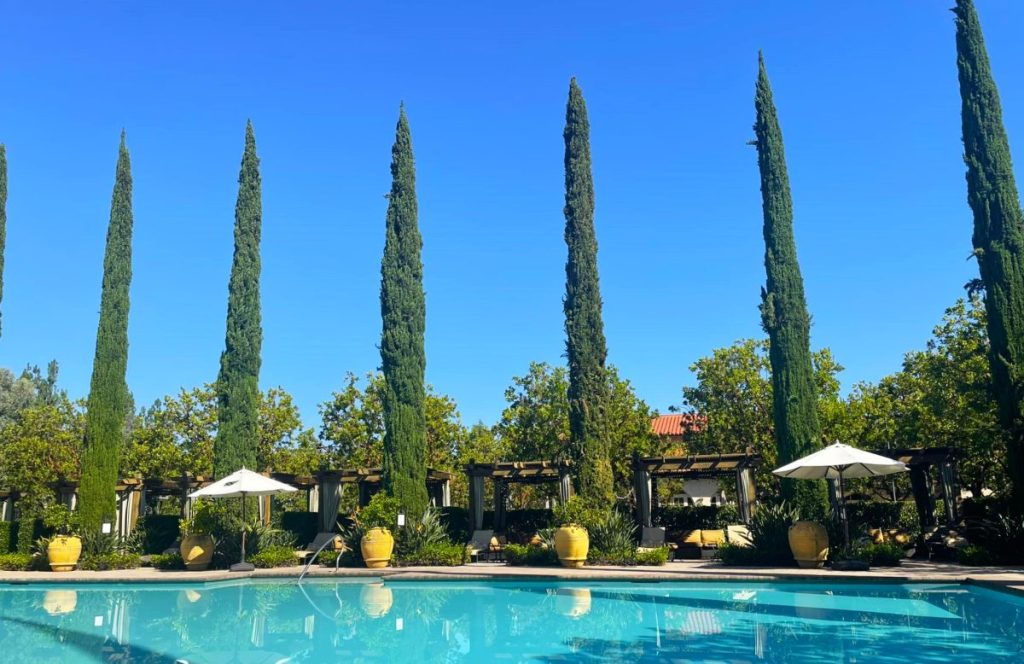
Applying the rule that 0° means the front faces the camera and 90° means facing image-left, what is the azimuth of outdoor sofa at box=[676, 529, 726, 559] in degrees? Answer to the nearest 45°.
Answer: approximately 0°

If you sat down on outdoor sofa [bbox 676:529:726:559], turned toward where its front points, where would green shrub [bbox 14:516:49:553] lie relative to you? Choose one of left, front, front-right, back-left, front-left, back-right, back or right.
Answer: right

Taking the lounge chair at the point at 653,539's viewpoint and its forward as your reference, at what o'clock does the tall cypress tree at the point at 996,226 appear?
The tall cypress tree is roughly at 10 o'clock from the lounge chair.

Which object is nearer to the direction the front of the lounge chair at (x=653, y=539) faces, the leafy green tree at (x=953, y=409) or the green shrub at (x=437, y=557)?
the green shrub

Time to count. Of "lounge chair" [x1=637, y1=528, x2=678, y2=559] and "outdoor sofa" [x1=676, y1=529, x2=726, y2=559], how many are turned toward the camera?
2

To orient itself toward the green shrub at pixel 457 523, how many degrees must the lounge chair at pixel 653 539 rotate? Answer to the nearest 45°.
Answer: approximately 135° to its right

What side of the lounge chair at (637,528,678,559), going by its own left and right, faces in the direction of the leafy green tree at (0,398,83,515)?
right

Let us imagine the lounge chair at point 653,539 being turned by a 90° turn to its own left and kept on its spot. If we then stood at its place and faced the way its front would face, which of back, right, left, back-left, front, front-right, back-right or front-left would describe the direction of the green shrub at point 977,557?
front-right

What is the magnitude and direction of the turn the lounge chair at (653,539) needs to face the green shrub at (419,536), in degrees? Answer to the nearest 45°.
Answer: approximately 90° to its right

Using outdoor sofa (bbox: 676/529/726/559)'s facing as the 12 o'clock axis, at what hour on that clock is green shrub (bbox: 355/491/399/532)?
The green shrub is roughly at 2 o'clock from the outdoor sofa.

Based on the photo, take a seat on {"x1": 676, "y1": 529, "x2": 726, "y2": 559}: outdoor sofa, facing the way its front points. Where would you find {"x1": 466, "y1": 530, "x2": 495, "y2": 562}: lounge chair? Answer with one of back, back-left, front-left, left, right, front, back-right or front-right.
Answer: right
